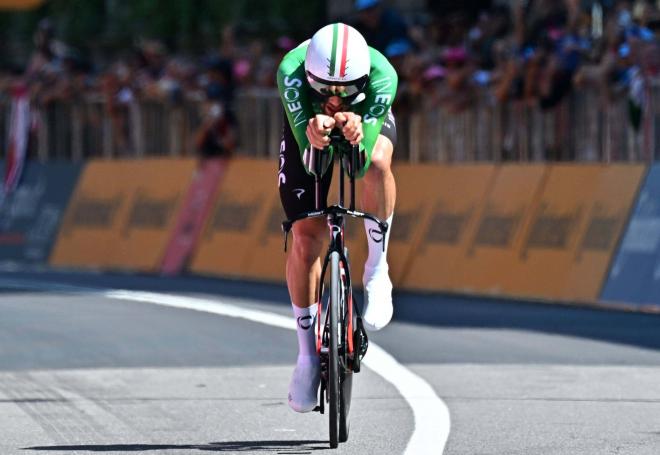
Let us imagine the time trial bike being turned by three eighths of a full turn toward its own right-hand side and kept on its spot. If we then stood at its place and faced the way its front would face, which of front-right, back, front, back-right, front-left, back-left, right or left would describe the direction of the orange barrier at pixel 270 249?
front-right

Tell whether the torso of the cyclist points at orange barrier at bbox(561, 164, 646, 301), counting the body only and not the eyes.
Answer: no

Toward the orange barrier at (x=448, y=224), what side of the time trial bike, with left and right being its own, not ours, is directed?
back

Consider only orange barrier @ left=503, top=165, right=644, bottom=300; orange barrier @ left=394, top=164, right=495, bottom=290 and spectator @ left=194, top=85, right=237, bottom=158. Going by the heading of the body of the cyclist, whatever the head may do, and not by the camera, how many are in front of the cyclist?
0

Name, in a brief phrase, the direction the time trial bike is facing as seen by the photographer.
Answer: facing the viewer

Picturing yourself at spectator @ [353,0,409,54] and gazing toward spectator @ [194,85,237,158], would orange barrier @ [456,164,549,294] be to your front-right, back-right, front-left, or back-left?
back-left

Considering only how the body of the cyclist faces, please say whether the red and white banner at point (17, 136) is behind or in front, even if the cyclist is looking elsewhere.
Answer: behind

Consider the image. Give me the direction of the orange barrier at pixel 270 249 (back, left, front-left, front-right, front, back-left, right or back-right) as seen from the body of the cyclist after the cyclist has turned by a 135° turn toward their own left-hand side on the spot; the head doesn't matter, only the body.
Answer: front-left

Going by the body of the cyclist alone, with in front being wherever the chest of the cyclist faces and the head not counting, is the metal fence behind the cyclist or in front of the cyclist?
behind

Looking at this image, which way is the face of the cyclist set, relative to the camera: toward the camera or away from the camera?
toward the camera

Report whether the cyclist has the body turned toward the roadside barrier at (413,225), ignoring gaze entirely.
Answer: no

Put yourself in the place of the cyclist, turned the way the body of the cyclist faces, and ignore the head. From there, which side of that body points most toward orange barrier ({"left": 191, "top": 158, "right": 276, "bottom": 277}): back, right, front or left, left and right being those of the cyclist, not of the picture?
back

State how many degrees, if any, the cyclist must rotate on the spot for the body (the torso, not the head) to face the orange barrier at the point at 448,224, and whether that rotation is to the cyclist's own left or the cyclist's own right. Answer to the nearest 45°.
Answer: approximately 180°

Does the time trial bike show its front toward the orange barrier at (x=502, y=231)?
no

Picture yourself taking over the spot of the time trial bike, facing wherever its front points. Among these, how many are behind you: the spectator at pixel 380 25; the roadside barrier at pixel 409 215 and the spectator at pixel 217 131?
3
